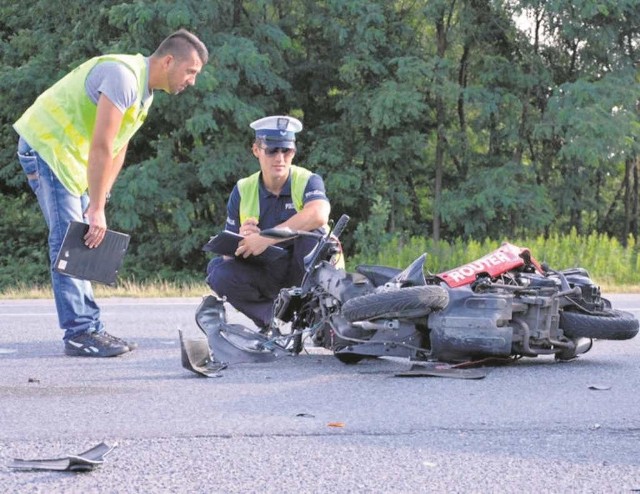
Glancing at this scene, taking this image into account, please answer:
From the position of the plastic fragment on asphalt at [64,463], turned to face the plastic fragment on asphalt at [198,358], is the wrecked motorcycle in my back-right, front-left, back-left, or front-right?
front-right

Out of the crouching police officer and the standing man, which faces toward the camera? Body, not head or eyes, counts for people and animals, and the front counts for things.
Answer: the crouching police officer

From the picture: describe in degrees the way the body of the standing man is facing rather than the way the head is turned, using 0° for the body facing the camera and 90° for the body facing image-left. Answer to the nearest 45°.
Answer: approximately 270°

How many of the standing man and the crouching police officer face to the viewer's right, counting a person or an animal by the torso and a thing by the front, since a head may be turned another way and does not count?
1

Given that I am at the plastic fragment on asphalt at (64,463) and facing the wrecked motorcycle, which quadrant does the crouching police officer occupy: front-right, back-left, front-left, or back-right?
front-left

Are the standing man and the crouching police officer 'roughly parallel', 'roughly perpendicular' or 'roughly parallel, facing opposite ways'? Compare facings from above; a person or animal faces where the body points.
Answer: roughly perpendicular

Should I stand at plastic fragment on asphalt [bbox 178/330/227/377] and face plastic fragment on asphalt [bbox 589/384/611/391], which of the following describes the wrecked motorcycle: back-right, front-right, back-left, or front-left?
front-left

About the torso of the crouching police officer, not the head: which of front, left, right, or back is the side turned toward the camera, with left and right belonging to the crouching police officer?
front

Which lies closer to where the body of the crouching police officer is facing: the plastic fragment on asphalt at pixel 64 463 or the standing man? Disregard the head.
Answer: the plastic fragment on asphalt

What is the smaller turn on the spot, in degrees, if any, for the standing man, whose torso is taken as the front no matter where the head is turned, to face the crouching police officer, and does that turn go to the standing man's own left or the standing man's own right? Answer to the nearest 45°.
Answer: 0° — they already face them

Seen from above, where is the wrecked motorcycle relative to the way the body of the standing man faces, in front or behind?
in front

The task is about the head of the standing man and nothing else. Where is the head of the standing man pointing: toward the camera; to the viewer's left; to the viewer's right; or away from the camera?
to the viewer's right

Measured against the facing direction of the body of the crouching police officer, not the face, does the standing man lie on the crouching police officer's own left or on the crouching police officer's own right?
on the crouching police officer's own right

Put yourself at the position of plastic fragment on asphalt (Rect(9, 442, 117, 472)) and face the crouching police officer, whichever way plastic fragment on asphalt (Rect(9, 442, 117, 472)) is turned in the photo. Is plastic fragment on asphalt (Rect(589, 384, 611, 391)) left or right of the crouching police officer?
right
